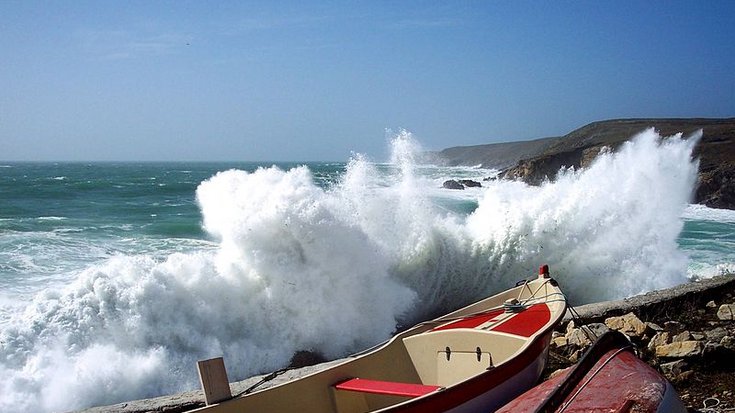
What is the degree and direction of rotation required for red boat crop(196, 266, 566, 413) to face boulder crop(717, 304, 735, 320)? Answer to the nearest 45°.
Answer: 0° — it already faces it

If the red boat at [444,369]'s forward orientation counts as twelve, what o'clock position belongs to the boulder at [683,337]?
The boulder is roughly at 1 o'clock from the red boat.

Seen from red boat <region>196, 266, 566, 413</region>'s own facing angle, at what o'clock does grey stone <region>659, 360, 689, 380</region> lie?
The grey stone is roughly at 1 o'clock from the red boat.

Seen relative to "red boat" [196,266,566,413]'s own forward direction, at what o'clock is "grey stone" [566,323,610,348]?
The grey stone is roughly at 12 o'clock from the red boat.

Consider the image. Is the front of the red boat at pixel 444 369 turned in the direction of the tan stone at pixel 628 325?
yes

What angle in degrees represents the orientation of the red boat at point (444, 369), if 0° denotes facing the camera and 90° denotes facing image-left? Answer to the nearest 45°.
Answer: approximately 225°

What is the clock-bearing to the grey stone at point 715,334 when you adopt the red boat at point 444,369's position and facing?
The grey stone is roughly at 1 o'clock from the red boat.

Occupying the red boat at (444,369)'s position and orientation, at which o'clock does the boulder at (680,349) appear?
The boulder is roughly at 1 o'clock from the red boat.

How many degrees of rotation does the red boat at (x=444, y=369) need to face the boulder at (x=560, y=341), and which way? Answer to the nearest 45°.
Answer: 0° — it already faces it
